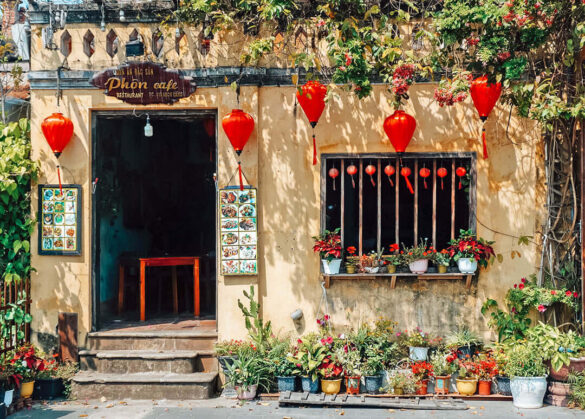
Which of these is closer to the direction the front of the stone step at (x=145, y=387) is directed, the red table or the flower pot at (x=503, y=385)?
the flower pot

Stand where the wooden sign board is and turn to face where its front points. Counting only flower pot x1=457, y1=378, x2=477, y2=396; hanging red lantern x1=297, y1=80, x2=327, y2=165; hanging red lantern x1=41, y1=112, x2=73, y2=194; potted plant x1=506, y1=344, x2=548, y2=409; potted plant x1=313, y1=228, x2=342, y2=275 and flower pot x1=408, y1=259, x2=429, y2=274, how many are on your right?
1

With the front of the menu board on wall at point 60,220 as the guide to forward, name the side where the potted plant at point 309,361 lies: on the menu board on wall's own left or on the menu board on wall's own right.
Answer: on the menu board on wall's own left

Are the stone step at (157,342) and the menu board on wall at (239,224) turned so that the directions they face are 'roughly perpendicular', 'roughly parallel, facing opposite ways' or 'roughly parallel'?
roughly parallel

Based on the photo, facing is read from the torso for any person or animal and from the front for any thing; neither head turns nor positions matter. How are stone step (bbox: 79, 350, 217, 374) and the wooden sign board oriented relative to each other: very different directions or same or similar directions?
same or similar directions

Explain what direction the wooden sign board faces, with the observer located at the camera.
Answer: facing the viewer

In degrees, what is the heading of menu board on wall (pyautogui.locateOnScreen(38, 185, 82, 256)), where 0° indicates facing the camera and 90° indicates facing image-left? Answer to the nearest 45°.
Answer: approximately 0°

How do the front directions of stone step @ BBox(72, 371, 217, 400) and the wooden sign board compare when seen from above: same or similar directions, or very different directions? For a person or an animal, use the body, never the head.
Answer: same or similar directions

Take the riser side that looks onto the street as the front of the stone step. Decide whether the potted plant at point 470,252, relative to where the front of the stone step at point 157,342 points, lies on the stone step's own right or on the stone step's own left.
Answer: on the stone step's own left
